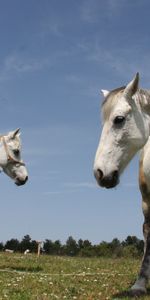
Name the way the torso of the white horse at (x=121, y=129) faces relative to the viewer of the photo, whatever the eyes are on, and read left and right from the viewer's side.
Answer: facing the viewer and to the left of the viewer
